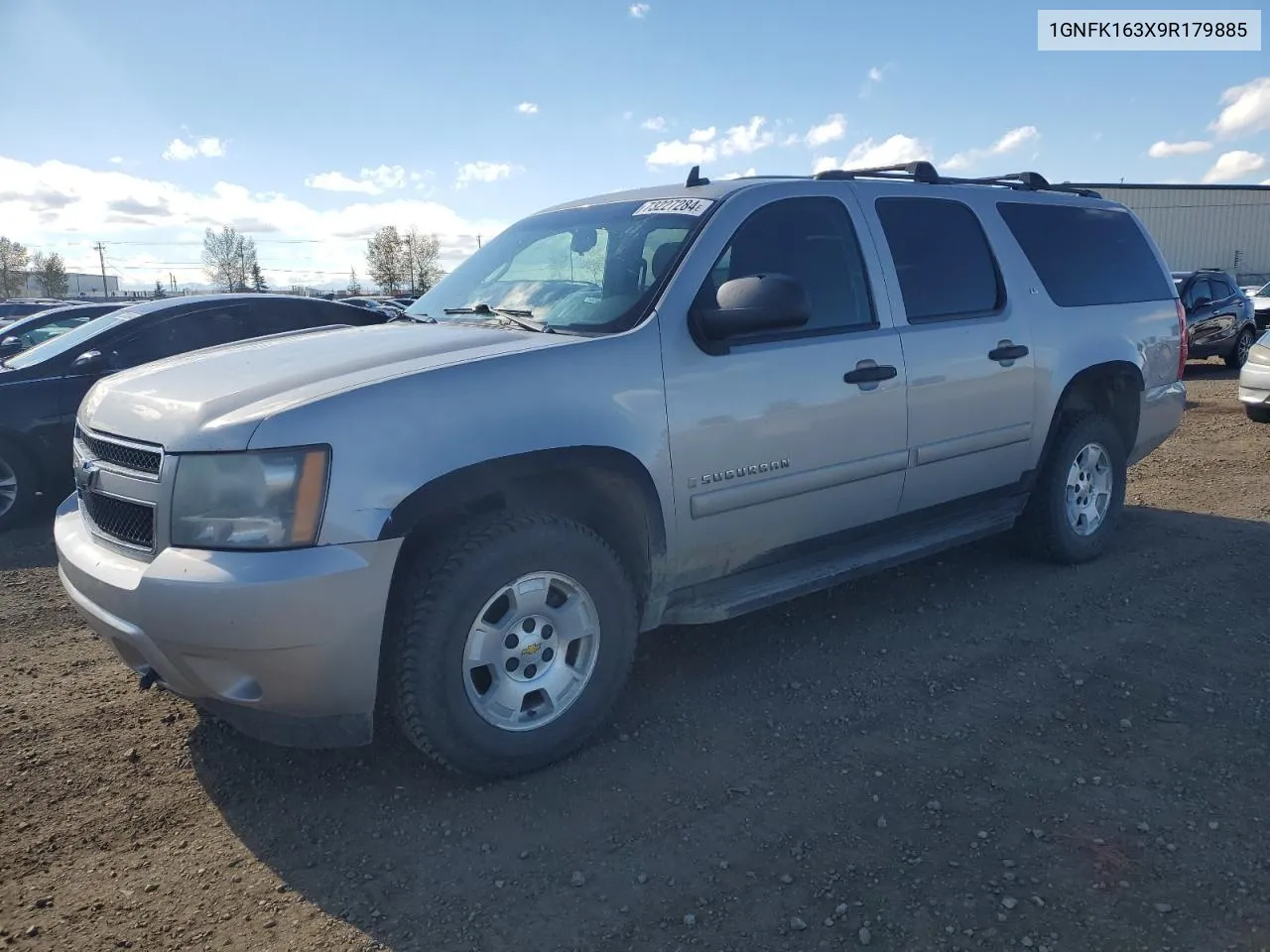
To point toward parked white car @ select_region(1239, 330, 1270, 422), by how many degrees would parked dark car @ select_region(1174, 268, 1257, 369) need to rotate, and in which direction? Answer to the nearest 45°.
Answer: approximately 45° to its left

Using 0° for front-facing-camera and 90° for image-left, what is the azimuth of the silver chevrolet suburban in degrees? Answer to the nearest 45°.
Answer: approximately 45°

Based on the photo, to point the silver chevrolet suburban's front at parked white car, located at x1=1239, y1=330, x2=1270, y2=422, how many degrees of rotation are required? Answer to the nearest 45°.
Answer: approximately 180°

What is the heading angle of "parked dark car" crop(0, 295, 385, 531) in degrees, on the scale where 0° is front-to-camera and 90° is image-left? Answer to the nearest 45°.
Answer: approximately 45°

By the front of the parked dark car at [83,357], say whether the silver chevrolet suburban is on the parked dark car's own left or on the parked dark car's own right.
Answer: on the parked dark car's own left

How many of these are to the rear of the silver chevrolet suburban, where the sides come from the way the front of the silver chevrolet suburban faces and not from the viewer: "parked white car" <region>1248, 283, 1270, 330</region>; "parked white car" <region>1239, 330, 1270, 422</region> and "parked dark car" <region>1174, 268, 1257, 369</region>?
3

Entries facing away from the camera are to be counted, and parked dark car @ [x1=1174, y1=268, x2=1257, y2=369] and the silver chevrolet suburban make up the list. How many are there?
0

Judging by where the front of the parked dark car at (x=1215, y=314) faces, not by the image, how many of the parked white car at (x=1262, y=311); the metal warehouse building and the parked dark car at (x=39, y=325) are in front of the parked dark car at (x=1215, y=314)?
1

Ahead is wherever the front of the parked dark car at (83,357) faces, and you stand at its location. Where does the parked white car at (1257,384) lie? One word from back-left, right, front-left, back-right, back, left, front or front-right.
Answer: back-left

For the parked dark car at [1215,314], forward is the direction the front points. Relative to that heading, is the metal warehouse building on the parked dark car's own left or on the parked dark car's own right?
on the parked dark car's own right

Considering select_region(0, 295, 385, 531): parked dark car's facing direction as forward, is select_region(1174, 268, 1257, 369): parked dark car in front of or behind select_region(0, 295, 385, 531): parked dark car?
behind
